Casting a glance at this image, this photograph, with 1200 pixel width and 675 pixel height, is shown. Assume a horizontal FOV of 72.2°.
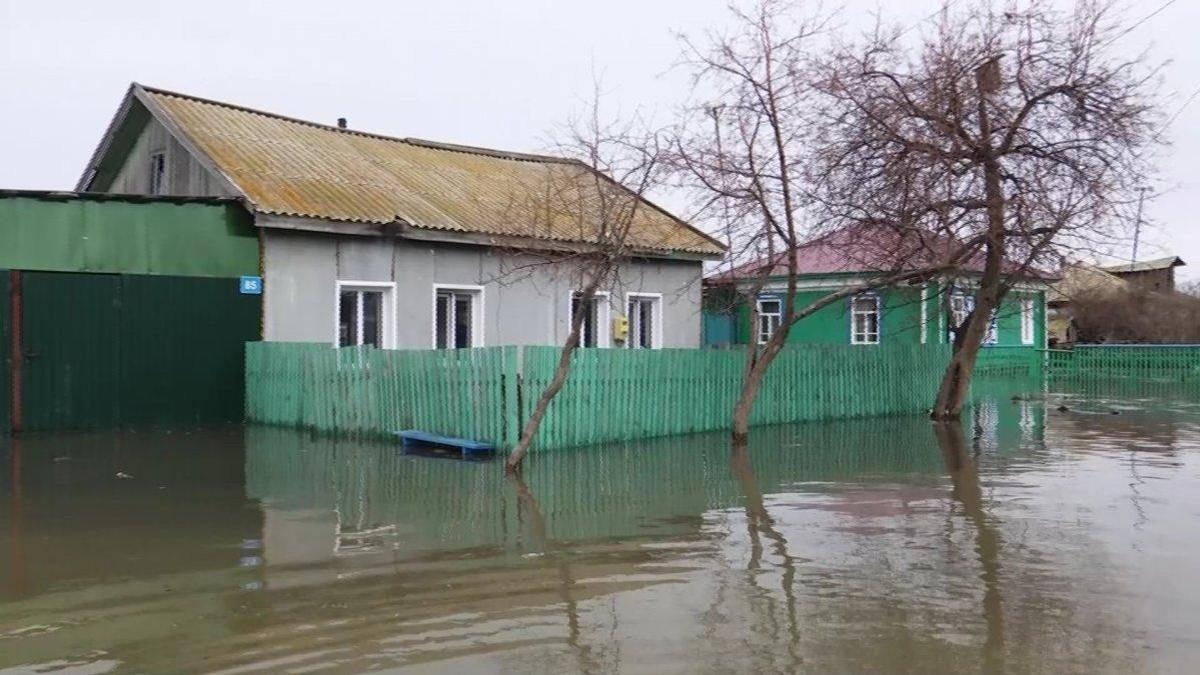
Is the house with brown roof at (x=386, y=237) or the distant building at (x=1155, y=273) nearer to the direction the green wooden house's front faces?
the house with brown roof

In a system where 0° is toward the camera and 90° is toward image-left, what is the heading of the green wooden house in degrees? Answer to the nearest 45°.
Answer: approximately 0°

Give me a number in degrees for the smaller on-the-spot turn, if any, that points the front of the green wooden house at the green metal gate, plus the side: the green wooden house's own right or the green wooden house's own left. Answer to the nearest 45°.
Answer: approximately 45° to the green wooden house's own right

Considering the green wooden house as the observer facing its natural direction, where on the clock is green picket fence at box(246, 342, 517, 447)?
The green picket fence is roughly at 1 o'clock from the green wooden house.
